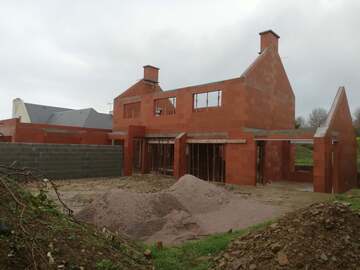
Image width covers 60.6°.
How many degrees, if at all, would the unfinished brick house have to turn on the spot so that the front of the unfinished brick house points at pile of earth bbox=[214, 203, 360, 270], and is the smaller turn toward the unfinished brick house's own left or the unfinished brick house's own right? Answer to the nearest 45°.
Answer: approximately 45° to the unfinished brick house's own left

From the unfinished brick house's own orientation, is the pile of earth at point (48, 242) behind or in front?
in front

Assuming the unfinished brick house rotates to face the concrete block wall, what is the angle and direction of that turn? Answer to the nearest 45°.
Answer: approximately 45° to its right

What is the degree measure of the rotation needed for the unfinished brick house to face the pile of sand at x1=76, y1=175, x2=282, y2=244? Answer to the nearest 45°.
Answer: approximately 45° to its left

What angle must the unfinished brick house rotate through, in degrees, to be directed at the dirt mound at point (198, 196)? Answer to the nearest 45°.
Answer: approximately 45° to its left

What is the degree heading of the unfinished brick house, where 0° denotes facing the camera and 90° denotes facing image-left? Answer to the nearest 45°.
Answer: approximately 45°

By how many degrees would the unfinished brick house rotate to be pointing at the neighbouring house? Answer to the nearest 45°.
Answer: approximately 45° to its right
